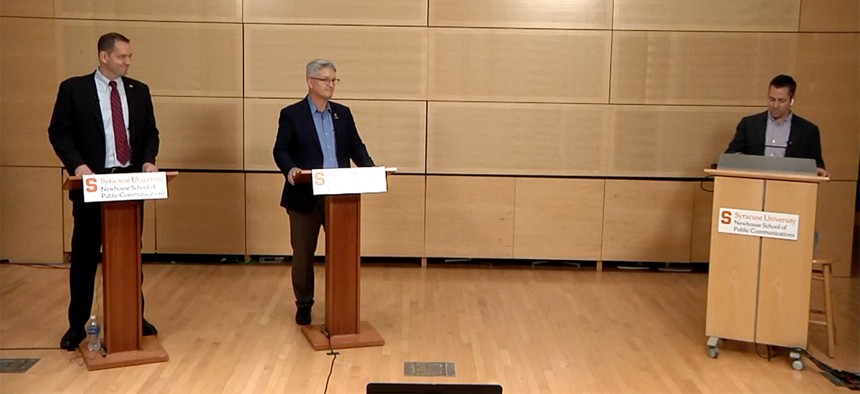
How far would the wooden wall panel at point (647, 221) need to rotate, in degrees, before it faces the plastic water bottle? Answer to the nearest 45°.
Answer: approximately 45° to its right

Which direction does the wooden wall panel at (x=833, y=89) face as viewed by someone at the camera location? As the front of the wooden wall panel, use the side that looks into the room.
facing the viewer

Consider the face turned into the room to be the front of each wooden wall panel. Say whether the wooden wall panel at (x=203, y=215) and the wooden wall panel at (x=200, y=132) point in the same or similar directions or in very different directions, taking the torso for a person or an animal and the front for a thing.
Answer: same or similar directions

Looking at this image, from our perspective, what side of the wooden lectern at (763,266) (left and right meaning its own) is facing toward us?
front

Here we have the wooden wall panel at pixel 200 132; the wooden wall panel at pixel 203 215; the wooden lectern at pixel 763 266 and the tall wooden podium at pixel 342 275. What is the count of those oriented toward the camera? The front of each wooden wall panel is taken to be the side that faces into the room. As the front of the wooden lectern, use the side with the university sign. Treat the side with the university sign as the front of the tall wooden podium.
4

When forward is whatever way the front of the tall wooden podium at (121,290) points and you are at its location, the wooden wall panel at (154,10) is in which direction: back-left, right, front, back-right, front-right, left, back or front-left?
back

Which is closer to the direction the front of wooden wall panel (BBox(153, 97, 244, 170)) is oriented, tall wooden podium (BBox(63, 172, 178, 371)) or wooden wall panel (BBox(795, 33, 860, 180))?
the tall wooden podium

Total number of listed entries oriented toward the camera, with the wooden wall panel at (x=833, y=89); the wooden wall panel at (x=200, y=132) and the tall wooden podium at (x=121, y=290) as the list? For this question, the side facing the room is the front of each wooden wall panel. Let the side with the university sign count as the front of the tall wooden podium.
3

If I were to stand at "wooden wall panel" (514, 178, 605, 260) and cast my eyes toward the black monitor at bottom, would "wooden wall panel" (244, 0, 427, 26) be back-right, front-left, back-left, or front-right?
front-right

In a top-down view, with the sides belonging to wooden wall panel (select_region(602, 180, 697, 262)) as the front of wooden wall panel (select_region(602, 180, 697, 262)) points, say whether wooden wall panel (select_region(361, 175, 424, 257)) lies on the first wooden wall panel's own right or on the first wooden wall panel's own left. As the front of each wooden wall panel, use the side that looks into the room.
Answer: on the first wooden wall panel's own right

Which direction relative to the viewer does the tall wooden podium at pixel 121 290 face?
toward the camera

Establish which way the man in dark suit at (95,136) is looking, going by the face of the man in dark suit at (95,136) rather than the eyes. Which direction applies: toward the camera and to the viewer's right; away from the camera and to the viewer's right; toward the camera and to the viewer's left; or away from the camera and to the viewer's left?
toward the camera and to the viewer's right
